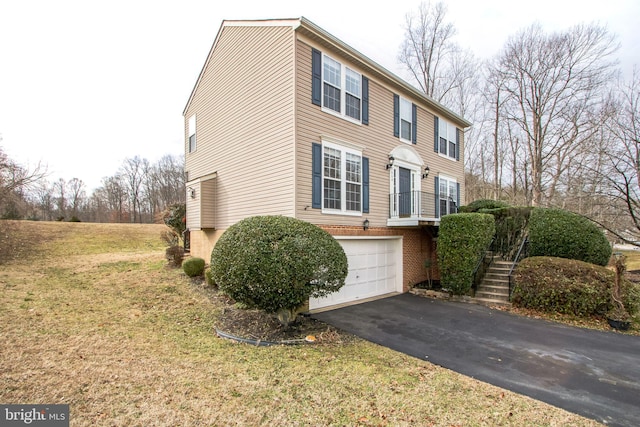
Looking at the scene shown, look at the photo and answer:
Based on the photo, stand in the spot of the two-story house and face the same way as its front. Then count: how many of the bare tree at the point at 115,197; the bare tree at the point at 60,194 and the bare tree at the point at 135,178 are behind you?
3

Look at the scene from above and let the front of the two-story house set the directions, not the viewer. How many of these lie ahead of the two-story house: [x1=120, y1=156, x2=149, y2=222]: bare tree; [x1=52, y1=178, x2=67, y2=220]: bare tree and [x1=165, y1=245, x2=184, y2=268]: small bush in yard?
0

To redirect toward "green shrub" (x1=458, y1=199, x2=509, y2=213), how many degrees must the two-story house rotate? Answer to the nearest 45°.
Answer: approximately 90° to its left

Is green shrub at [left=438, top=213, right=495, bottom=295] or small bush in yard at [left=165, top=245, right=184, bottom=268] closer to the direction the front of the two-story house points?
the green shrub

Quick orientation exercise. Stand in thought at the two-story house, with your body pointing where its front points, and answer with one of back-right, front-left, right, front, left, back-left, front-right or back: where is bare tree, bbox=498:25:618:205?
left

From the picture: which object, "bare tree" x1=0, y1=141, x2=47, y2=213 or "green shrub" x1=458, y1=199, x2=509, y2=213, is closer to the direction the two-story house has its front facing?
the green shrub

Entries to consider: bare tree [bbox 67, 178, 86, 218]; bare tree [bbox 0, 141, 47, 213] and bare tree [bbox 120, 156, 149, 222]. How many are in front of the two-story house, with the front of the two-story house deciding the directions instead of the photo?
0

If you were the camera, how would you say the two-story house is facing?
facing the viewer and to the right of the viewer

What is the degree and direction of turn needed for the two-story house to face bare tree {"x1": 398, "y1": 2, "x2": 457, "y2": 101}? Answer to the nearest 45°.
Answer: approximately 90° to its left

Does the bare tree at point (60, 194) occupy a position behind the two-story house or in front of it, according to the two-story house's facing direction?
behind

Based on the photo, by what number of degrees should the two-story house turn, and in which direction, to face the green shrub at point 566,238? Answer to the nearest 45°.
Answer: approximately 45° to its left

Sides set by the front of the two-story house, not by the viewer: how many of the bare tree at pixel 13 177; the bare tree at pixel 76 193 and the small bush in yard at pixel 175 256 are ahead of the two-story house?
0

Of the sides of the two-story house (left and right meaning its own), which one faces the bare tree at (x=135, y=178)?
back

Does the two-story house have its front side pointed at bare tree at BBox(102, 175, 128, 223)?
no

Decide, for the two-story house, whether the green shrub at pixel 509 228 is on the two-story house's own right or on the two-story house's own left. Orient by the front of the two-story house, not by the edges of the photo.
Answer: on the two-story house's own left

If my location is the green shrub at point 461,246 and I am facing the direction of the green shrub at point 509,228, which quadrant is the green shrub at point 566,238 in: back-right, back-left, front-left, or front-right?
front-right

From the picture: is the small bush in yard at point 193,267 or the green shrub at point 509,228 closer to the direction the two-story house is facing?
the green shrub

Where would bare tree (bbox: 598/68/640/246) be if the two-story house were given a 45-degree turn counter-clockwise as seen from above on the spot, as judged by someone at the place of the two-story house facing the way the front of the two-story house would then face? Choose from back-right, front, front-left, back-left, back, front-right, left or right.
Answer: front

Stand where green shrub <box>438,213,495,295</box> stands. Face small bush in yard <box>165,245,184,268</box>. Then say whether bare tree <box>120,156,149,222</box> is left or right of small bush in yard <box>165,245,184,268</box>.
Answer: right
